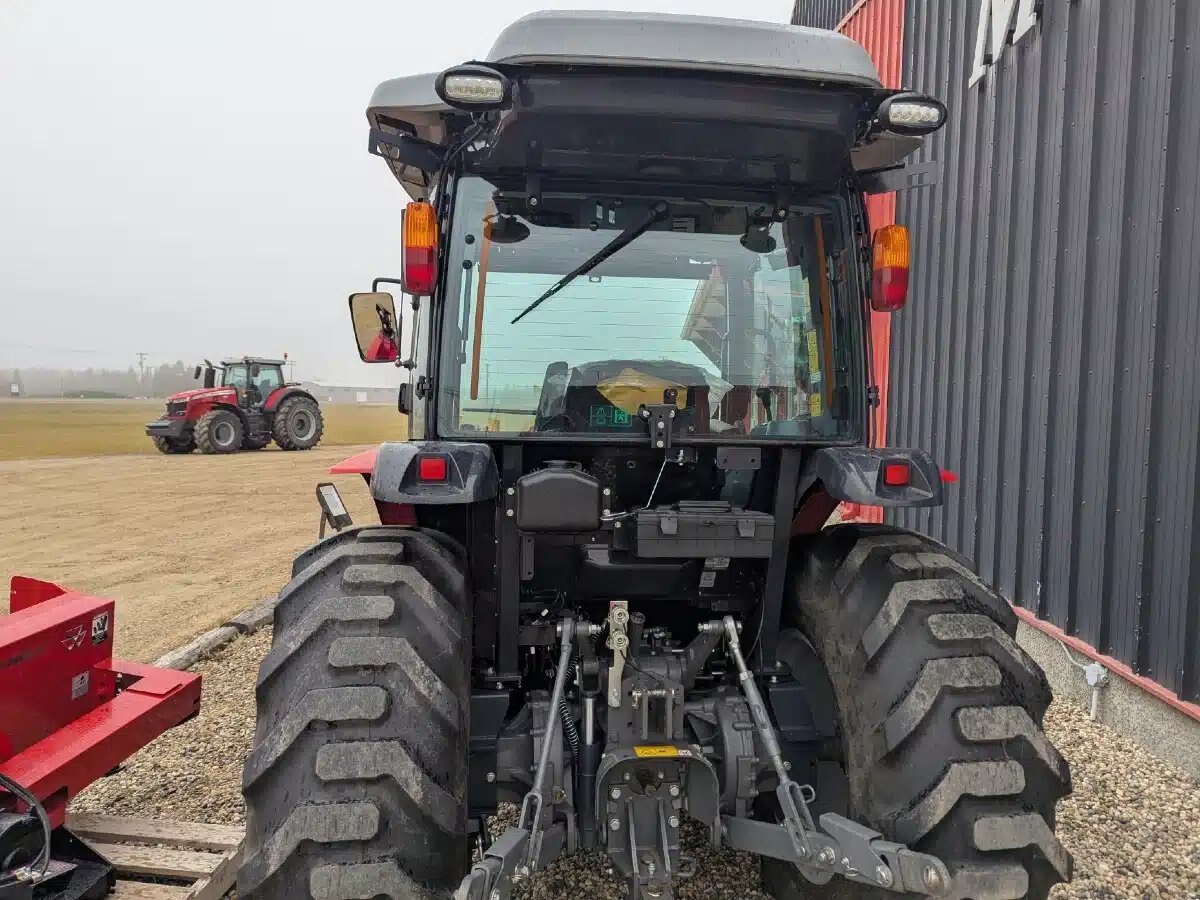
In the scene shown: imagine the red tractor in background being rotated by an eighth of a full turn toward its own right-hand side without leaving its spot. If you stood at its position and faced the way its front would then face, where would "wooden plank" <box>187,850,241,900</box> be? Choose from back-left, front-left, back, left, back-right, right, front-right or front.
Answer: left

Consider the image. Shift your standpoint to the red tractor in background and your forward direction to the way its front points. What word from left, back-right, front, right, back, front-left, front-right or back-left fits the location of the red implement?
front-left

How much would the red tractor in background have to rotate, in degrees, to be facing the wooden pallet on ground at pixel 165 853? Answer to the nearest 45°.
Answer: approximately 45° to its left

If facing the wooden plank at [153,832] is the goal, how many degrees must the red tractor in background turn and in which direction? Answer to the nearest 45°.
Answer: approximately 45° to its left

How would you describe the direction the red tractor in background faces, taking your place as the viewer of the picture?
facing the viewer and to the left of the viewer

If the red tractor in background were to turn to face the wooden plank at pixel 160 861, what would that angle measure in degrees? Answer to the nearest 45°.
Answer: approximately 45° to its left
